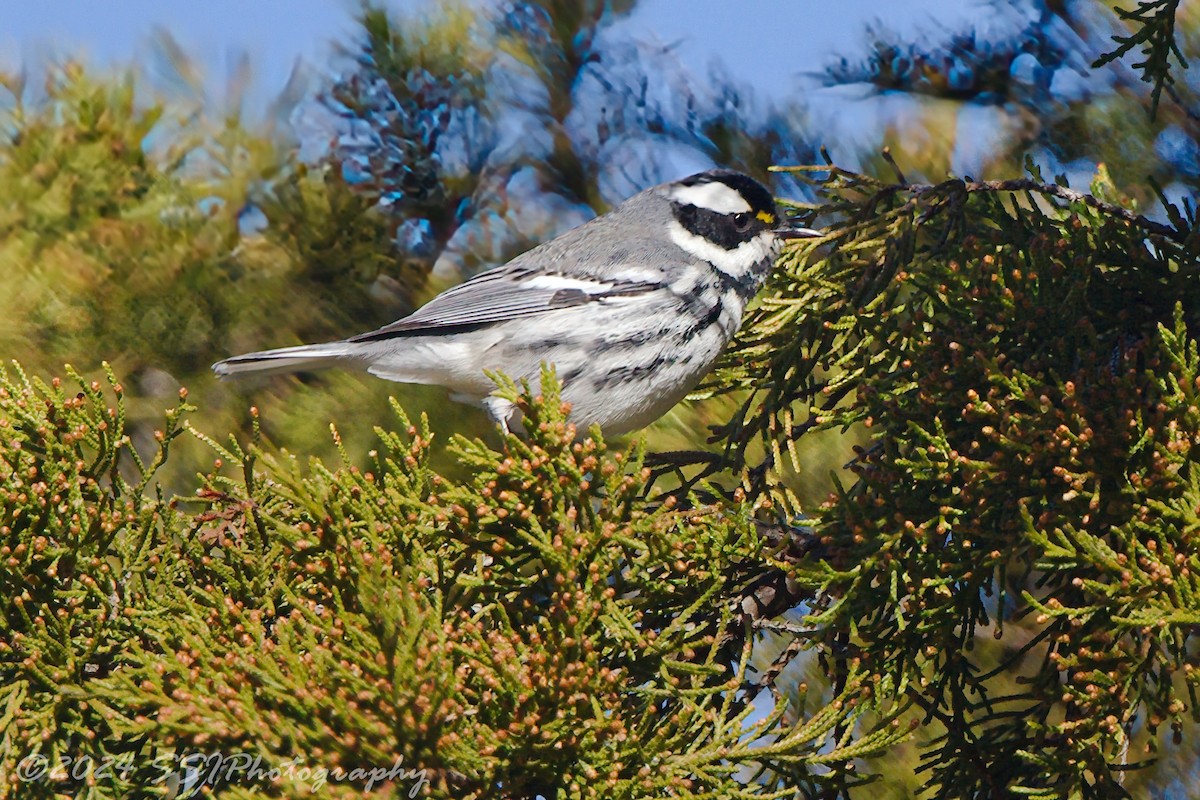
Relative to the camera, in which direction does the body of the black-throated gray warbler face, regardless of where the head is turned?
to the viewer's right
